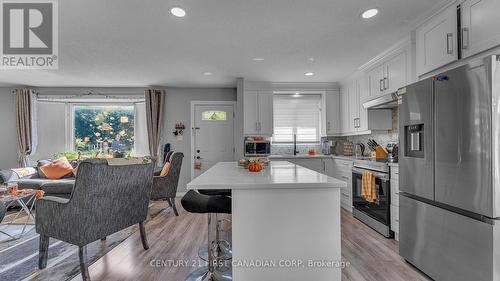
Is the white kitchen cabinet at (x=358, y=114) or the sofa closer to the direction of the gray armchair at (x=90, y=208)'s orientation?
the sofa

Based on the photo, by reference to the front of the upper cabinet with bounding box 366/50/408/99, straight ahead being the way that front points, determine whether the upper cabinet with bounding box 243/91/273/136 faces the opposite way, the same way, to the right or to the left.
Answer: to the left

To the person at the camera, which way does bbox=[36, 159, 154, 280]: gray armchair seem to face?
facing away from the viewer and to the left of the viewer

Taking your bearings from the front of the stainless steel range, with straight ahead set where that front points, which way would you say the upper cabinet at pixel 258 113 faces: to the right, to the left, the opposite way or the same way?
to the left

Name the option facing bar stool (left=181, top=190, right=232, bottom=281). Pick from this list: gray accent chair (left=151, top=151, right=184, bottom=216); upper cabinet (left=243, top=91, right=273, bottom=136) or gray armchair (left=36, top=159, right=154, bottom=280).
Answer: the upper cabinet

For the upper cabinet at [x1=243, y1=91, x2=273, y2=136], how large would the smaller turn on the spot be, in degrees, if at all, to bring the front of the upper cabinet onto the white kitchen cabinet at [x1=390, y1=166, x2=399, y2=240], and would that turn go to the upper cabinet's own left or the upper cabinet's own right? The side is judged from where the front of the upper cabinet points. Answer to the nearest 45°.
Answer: approximately 45° to the upper cabinet's own left

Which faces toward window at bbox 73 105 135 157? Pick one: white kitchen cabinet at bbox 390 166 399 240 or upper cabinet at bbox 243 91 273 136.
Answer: the white kitchen cabinet

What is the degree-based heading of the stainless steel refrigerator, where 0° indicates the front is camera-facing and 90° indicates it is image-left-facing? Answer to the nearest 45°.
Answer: approximately 45°

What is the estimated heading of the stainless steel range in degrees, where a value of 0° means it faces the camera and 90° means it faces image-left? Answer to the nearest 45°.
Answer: approximately 45°
